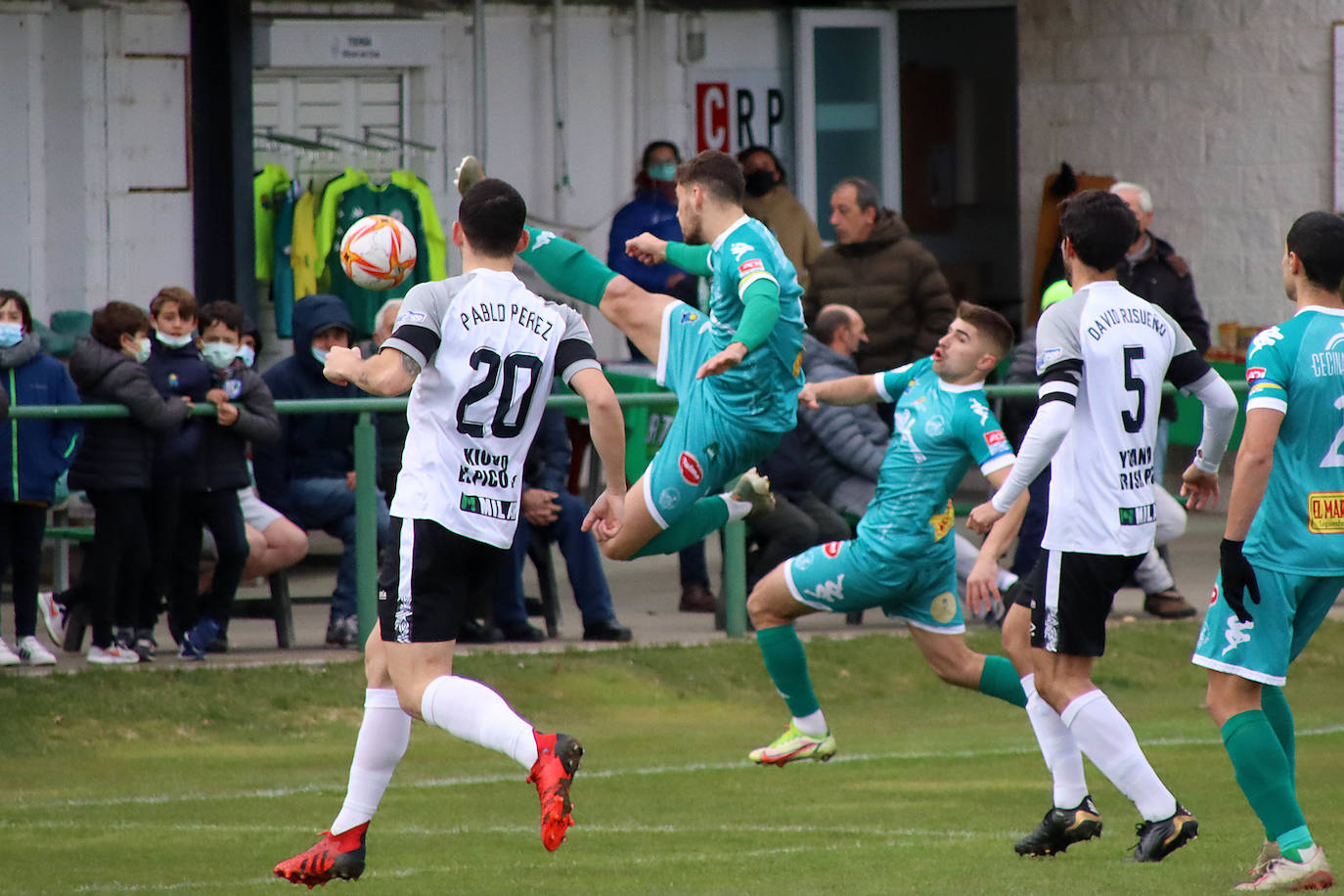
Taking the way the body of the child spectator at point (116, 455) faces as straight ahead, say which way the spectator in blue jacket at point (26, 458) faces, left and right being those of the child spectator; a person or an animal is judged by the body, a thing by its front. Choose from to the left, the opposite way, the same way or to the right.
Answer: to the right

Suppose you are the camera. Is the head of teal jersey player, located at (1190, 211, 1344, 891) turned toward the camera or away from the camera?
away from the camera

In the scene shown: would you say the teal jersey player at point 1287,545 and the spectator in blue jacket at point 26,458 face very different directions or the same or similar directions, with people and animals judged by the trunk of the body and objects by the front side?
very different directions

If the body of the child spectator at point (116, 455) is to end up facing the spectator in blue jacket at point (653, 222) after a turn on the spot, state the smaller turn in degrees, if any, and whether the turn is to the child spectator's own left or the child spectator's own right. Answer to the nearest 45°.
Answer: approximately 45° to the child spectator's own left

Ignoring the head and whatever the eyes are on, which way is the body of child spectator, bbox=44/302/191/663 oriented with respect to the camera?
to the viewer's right

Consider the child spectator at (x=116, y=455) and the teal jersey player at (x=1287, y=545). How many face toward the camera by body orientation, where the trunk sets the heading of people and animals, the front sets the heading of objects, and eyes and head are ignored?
0

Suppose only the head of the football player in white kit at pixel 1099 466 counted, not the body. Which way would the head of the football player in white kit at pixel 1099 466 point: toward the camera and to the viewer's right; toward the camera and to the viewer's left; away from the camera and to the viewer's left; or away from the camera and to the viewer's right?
away from the camera and to the viewer's left

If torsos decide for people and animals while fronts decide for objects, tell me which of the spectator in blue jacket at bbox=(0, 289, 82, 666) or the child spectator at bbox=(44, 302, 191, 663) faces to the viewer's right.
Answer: the child spectator

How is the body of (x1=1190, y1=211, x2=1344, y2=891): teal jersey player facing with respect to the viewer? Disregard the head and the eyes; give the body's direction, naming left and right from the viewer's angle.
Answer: facing away from the viewer and to the left of the viewer
